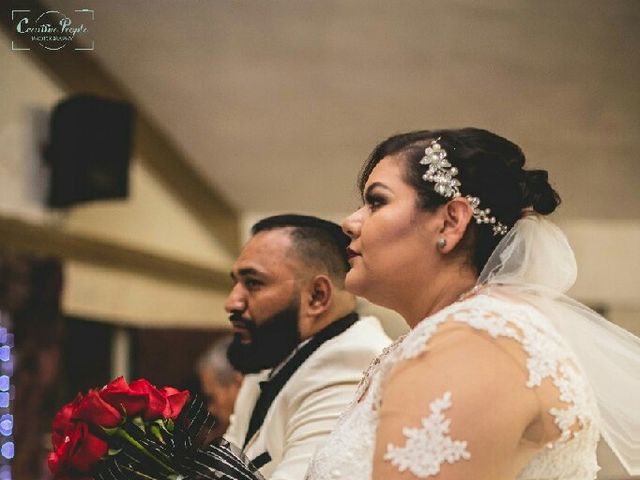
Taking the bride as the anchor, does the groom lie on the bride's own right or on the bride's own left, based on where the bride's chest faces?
on the bride's own right

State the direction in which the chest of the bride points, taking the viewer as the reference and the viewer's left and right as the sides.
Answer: facing to the left of the viewer

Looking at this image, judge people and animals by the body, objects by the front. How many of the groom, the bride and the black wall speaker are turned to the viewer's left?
2

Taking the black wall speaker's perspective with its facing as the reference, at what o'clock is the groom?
The groom is roughly at 1 o'clock from the black wall speaker.

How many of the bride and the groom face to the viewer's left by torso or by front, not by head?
2

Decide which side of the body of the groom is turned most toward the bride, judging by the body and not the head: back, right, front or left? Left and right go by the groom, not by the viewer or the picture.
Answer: left

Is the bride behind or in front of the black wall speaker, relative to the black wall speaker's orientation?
in front

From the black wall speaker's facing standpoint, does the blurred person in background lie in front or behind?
in front

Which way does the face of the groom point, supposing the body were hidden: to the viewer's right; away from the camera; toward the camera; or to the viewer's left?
to the viewer's left

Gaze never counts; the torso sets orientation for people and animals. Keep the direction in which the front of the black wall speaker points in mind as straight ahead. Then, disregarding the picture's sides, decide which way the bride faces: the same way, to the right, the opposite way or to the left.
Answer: the opposite way

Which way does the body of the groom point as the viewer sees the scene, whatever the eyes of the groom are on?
to the viewer's left

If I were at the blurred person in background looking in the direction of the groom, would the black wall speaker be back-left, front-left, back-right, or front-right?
back-right
